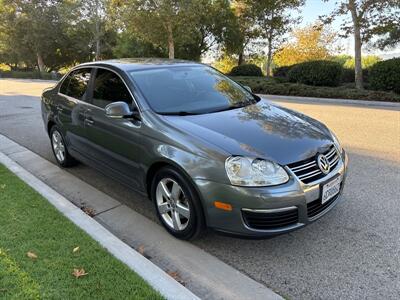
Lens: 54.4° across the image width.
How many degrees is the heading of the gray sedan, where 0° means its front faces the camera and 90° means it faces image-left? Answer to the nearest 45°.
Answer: approximately 315°

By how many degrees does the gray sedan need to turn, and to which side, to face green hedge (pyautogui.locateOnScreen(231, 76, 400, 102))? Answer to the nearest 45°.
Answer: approximately 90° to its left

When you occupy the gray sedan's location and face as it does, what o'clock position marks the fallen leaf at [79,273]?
The fallen leaf is roughly at 3 o'clock from the gray sedan.

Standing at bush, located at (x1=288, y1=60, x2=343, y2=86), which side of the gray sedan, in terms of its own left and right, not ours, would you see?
left

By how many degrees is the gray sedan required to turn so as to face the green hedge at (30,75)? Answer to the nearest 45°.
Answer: approximately 180°

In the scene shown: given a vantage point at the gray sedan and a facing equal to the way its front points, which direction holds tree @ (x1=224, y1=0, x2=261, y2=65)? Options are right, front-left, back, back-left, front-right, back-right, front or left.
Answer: back-left

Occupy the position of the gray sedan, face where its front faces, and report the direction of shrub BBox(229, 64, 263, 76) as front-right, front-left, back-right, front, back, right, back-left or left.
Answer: back-left

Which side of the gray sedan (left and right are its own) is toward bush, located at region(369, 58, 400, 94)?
left
